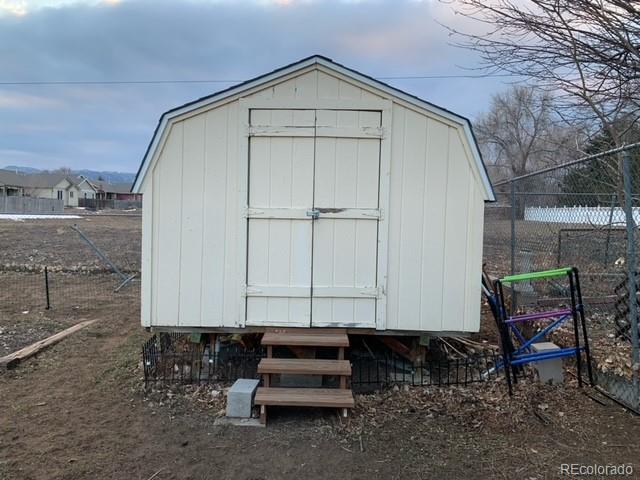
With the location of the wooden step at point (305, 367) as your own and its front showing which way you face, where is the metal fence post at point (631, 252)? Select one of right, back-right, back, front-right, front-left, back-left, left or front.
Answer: left

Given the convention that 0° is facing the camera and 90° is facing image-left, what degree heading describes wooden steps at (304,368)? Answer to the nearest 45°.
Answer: approximately 0°

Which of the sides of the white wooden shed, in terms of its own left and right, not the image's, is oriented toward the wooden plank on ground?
right

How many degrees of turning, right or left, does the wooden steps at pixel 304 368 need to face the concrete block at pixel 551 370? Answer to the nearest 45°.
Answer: approximately 90° to its left

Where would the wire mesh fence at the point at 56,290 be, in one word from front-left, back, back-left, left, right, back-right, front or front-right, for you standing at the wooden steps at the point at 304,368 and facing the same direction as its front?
back-right

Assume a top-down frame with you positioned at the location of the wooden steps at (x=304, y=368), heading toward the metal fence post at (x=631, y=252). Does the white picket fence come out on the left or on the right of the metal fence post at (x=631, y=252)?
left

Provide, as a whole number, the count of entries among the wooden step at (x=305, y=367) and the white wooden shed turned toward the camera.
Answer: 2
